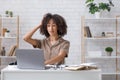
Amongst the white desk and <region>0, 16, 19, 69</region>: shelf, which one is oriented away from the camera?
the white desk

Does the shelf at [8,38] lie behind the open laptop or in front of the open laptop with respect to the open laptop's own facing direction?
in front

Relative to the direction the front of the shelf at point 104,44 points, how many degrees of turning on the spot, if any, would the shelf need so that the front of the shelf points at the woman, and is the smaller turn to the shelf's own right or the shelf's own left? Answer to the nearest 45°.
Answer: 0° — it already faces them

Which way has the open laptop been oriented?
away from the camera

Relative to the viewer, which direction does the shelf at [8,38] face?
toward the camera

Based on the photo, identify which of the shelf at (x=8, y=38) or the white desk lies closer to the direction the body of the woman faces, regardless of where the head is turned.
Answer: the white desk

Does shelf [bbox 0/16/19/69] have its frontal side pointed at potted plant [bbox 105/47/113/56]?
no

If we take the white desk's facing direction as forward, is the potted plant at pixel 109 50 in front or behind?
in front

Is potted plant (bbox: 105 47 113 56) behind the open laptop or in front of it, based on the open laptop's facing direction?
in front

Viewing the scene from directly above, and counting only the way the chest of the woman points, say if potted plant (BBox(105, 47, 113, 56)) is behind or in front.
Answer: behind

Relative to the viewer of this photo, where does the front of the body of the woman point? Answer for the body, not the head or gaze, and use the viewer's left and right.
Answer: facing the viewer and to the left of the viewer

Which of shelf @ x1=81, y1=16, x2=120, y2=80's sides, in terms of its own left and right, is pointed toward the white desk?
front

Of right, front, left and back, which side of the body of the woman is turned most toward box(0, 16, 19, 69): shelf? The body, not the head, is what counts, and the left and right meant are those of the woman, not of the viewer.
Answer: right

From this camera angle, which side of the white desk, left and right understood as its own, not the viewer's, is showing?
back

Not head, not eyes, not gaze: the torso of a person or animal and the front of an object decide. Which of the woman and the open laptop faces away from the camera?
the open laptop

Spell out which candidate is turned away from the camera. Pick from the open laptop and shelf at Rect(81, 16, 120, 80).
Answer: the open laptop

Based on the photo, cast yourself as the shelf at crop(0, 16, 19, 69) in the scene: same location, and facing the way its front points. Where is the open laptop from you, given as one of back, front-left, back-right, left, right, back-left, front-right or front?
front

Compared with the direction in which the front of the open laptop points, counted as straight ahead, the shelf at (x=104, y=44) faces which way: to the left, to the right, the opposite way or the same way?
the opposite way

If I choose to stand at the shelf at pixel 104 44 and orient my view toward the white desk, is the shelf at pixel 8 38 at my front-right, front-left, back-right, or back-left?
front-right
